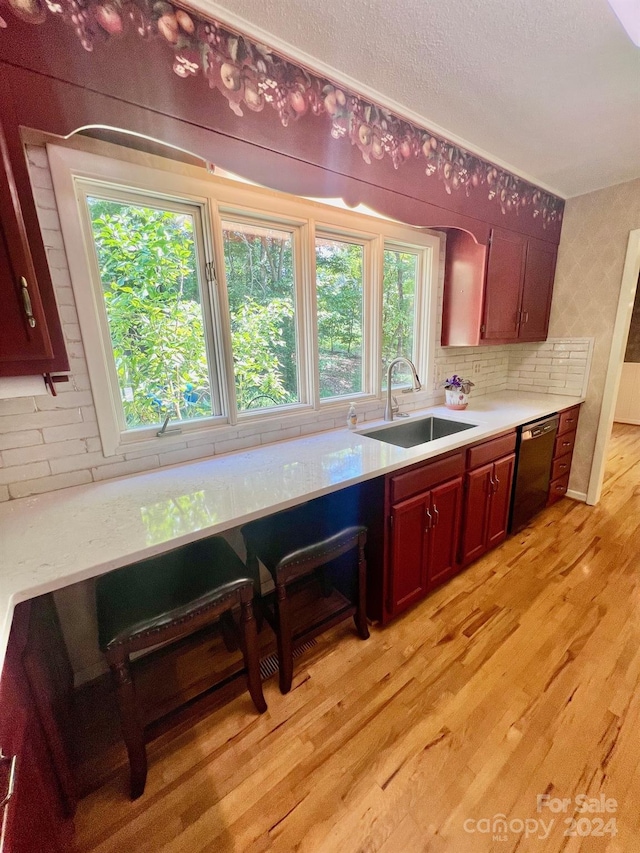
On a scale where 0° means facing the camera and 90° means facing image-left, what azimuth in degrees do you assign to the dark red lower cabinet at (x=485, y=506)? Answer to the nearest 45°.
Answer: approximately 315°

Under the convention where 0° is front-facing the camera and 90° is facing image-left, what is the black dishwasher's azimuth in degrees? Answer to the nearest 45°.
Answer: approximately 315°

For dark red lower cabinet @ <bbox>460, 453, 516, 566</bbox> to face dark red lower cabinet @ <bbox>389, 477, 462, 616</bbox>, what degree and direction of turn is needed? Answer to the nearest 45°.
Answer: approximately 90° to its right

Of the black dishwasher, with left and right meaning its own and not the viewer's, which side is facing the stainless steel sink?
right
